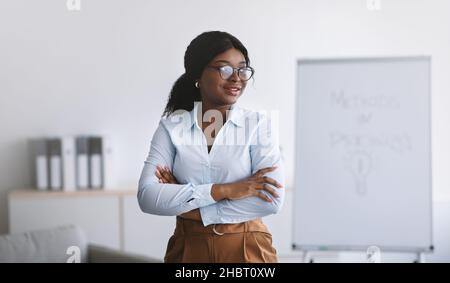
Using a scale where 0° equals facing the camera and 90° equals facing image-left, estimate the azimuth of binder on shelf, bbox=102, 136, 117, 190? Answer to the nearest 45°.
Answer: approximately 0°

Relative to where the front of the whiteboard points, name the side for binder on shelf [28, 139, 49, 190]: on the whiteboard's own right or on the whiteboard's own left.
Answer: on the whiteboard's own right

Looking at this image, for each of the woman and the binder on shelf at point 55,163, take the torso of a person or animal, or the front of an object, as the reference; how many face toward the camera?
2

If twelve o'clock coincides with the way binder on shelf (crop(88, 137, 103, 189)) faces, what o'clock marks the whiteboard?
The whiteboard is roughly at 10 o'clock from the binder on shelf.

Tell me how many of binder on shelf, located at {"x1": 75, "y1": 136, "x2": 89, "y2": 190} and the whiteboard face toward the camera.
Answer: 2
